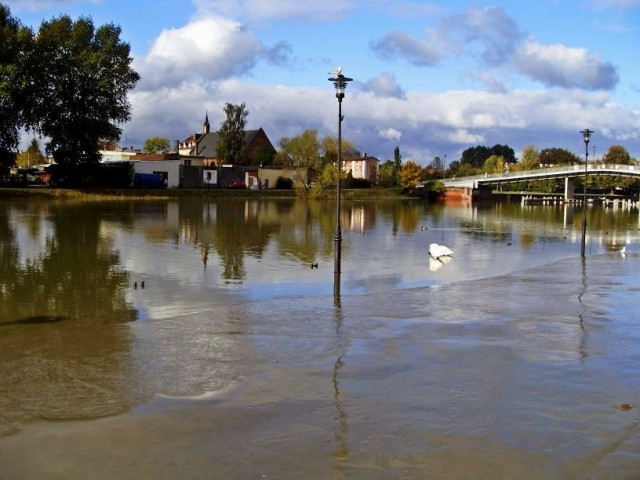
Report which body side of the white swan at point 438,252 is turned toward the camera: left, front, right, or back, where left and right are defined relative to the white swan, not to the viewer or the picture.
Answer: left
